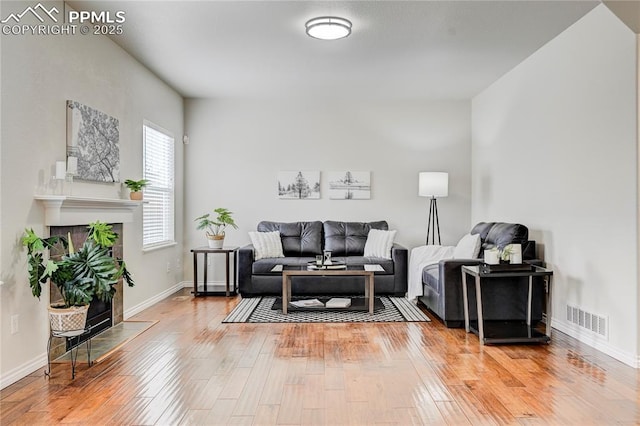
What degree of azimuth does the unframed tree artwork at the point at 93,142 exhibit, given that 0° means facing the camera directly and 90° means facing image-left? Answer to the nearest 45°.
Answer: approximately 315°

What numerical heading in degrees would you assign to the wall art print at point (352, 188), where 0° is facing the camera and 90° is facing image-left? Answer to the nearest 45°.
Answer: approximately 0°

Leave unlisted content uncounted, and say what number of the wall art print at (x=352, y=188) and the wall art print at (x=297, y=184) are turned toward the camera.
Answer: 2

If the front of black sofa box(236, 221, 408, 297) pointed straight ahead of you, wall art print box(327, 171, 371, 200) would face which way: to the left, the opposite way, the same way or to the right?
the same way

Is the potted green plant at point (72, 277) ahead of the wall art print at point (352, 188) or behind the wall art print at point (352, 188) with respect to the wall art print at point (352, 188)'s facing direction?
ahead

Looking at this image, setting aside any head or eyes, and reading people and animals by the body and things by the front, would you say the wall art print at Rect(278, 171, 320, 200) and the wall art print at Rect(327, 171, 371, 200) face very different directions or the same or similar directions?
same or similar directions

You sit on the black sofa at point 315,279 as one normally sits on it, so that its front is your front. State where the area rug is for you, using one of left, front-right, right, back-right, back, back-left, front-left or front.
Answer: front

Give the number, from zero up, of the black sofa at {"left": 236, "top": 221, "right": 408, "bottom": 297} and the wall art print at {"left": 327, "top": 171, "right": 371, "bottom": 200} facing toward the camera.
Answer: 2

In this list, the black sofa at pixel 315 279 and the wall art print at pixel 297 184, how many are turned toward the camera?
2

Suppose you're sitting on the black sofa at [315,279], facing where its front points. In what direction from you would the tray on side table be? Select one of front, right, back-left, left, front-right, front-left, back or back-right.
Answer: front-left

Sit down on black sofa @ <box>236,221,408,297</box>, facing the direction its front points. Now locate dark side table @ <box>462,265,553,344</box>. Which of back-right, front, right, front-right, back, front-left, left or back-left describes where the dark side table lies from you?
front-left

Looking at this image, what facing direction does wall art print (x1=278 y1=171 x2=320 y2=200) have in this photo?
toward the camera

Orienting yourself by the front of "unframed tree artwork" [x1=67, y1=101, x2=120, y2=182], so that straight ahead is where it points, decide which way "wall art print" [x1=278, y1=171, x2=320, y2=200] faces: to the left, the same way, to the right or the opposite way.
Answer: to the right

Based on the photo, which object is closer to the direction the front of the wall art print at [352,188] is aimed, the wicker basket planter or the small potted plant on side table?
the wicker basket planter

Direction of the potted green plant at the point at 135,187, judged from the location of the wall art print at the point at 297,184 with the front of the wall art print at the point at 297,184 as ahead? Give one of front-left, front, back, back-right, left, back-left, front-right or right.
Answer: front-right

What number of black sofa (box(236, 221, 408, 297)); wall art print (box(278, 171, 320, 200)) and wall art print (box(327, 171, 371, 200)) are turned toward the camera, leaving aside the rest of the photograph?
3

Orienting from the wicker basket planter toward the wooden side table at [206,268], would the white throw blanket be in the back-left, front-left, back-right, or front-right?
front-right

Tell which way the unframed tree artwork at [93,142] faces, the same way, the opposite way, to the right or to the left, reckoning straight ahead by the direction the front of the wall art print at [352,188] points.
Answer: to the left

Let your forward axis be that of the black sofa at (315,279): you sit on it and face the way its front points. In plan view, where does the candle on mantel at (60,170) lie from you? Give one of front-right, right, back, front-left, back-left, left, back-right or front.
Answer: front-right
